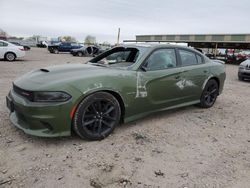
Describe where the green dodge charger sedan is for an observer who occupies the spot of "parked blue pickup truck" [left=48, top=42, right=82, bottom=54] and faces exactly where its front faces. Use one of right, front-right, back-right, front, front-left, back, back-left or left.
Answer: left

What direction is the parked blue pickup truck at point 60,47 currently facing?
to the viewer's left

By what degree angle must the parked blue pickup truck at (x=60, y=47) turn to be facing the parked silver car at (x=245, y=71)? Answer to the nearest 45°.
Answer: approximately 90° to its left

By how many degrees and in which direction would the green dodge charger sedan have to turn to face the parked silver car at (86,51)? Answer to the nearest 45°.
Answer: approximately 135° to its right

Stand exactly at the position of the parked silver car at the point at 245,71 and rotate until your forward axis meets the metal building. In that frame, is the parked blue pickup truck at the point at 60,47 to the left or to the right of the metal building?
left

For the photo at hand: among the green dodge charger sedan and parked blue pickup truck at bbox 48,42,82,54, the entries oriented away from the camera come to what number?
0

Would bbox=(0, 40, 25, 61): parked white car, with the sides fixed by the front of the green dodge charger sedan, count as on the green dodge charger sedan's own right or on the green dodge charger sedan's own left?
on the green dodge charger sedan's own right
